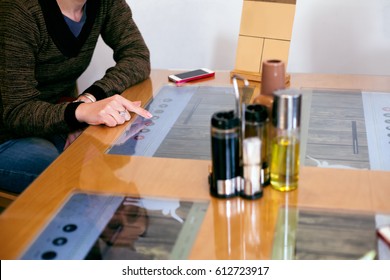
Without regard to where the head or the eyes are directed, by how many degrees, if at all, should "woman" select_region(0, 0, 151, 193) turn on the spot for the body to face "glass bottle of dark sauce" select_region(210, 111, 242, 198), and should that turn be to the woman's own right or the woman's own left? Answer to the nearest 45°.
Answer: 0° — they already face it

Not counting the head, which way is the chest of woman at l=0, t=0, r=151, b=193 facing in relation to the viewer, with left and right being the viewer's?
facing the viewer and to the right of the viewer

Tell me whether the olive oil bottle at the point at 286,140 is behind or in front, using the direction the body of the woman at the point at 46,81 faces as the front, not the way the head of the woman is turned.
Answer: in front

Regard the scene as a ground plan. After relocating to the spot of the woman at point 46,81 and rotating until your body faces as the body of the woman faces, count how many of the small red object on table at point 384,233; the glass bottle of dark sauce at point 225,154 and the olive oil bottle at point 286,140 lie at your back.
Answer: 0

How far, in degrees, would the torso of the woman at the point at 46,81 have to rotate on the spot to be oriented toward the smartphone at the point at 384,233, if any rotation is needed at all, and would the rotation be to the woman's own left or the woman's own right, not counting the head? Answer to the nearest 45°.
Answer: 0° — they already face it
